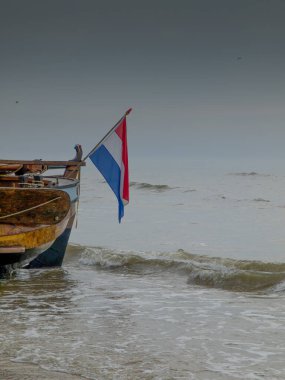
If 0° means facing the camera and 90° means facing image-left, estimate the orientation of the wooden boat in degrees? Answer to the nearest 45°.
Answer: approximately 90°

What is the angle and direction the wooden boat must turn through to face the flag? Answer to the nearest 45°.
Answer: approximately 135° to its right
